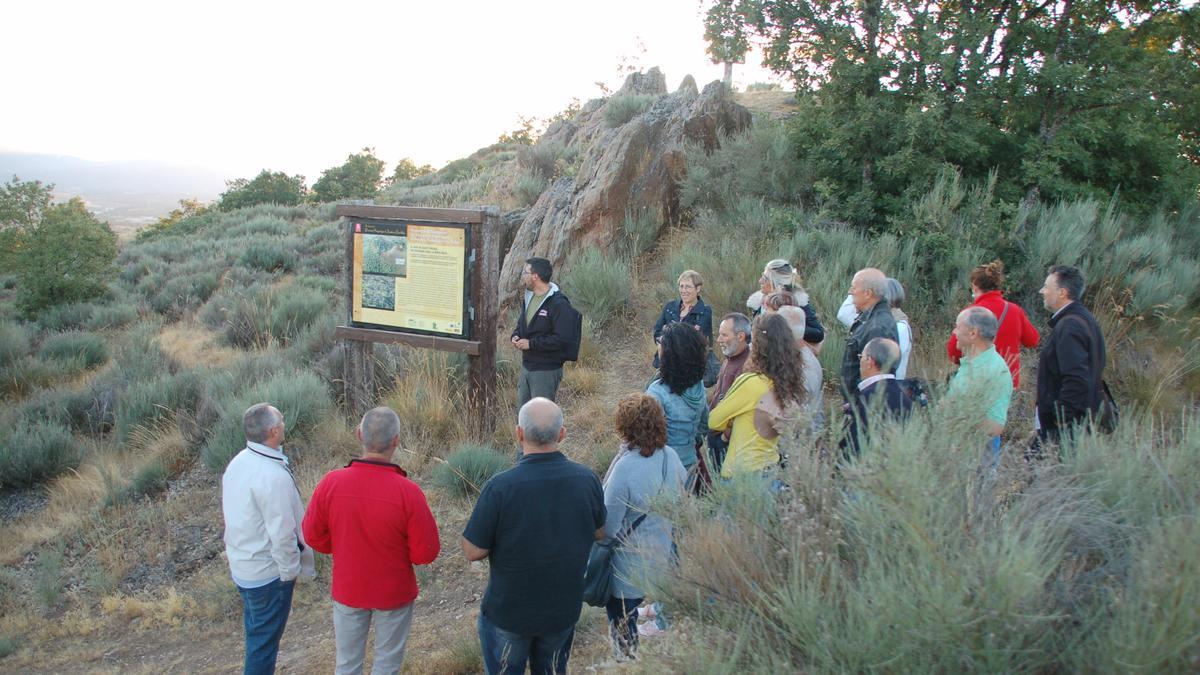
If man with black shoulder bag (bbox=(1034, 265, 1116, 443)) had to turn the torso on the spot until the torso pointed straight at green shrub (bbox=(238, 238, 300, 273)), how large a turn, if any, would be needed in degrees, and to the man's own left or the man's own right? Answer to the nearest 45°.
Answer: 0° — they already face it

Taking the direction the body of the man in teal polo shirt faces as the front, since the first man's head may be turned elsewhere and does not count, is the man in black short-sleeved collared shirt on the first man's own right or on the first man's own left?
on the first man's own left

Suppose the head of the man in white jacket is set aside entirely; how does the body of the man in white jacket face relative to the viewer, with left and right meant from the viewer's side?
facing away from the viewer and to the right of the viewer

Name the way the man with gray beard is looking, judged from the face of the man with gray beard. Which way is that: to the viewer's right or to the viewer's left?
to the viewer's left

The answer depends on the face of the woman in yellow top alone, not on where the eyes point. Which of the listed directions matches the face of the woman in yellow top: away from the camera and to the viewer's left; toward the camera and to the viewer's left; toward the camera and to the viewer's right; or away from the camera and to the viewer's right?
away from the camera and to the viewer's left

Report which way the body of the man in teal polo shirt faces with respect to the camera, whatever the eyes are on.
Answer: to the viewer's left

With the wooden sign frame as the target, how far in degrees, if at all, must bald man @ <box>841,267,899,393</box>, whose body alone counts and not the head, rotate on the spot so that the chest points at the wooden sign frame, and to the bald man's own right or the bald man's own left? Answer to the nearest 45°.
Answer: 0° — they already face it

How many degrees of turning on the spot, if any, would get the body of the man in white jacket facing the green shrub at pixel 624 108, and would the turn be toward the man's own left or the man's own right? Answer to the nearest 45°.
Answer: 0° — they already face it

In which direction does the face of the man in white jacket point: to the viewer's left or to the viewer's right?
to the viewer's right

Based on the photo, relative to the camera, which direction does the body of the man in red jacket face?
away from the camera

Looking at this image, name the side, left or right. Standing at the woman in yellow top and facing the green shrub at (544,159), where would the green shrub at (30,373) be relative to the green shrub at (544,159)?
left

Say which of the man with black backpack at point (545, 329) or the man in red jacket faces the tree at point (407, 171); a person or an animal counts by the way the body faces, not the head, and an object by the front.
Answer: the man in red jacket

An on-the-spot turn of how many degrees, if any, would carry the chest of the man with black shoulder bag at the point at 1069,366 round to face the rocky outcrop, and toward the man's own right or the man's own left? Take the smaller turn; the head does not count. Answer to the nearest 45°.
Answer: approximately 45° to the man's own right
